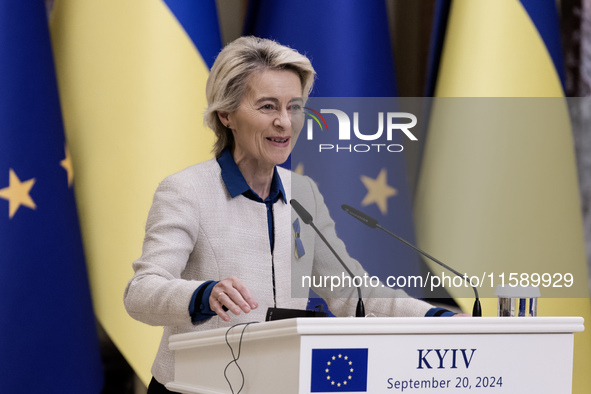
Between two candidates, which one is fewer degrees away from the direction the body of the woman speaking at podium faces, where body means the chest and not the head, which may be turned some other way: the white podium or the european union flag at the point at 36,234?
the white podium

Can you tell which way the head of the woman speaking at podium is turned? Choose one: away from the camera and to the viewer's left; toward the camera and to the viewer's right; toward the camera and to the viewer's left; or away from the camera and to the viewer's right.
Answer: toward the camera and to the viewer's right

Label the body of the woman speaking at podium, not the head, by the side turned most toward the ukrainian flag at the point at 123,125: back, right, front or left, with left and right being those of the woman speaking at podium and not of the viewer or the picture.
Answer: back

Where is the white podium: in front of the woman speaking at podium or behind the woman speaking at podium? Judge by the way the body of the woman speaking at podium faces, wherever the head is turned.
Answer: in front

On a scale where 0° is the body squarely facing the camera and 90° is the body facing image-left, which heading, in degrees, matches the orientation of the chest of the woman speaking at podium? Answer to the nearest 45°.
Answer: approximately 315°

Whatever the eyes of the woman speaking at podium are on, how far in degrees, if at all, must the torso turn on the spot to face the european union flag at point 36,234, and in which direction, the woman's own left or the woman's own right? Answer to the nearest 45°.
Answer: approximately 180°
